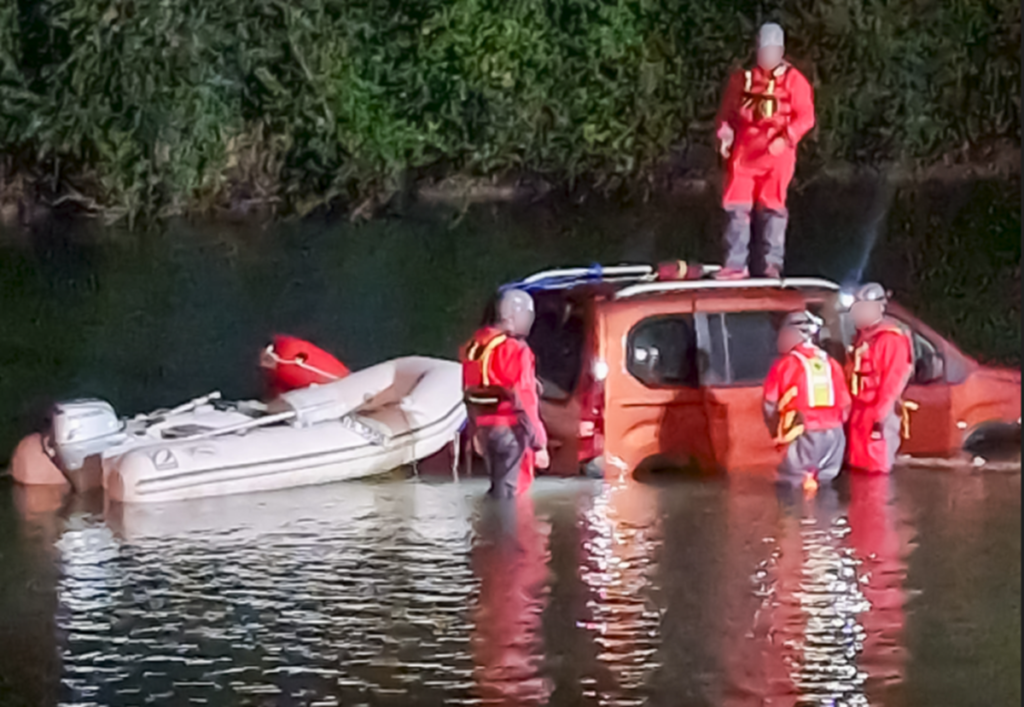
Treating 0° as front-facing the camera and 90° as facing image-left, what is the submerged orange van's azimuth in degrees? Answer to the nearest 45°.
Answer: approximately 225°

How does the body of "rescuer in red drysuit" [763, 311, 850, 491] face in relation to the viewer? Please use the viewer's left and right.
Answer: facing away from the viewer and to the left of the viewer

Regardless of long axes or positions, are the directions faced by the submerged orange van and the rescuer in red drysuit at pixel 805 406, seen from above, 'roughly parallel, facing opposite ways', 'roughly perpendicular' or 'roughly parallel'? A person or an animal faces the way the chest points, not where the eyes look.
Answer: roughly perpendicular

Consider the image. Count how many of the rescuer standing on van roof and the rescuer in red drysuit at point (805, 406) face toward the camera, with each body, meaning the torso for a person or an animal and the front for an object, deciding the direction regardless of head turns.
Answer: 1
